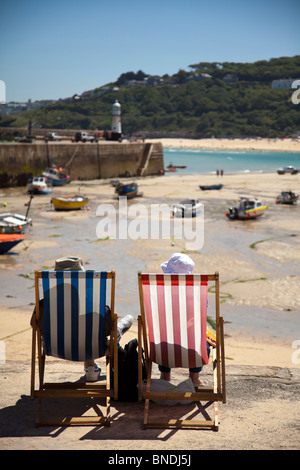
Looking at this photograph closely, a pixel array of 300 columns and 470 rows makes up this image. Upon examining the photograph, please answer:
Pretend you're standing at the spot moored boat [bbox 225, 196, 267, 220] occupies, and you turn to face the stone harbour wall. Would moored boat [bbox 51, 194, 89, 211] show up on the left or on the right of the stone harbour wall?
left

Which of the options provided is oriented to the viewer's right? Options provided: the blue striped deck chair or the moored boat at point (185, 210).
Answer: the moored boat

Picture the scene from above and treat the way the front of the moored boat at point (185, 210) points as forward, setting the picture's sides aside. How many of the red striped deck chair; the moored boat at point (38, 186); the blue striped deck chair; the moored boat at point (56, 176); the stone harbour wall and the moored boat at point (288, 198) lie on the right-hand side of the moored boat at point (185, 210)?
2

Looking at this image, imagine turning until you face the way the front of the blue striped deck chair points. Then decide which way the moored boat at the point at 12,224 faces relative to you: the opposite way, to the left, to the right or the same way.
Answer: to the right

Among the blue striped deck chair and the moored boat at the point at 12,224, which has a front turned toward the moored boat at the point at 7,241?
the blue striped deck chair

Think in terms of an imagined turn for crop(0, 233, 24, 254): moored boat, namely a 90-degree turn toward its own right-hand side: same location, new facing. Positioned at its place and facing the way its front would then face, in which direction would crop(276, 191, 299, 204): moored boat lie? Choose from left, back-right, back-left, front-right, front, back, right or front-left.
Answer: back-left

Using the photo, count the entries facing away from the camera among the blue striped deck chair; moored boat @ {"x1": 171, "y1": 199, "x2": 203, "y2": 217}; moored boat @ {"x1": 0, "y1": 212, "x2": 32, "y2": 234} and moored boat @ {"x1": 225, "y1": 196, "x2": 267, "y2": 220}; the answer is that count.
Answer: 1

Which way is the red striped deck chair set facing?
away from the camera

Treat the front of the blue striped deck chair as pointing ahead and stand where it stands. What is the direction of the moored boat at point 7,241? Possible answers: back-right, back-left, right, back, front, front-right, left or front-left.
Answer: front

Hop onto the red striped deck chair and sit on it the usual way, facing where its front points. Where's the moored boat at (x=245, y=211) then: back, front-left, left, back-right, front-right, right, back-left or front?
front

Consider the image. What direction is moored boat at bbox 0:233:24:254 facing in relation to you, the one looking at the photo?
facing to the right of the viewer

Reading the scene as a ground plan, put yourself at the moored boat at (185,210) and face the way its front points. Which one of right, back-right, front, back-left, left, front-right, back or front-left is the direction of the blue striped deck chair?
right

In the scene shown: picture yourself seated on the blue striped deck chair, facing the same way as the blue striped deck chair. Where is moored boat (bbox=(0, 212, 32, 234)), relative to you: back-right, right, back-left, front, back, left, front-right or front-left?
front

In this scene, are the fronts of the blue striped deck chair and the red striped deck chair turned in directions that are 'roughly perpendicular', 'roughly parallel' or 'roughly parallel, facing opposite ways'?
roughly parallel

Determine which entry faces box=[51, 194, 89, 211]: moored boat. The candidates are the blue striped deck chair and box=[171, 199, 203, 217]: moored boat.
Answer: the blue striped deck chair

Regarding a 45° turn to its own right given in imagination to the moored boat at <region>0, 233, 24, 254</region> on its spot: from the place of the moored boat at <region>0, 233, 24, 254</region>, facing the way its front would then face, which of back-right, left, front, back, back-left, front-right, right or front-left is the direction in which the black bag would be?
front-right

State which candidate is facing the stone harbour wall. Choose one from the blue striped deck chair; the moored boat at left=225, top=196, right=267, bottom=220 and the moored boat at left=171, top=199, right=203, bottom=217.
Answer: the blue striped deck chair
